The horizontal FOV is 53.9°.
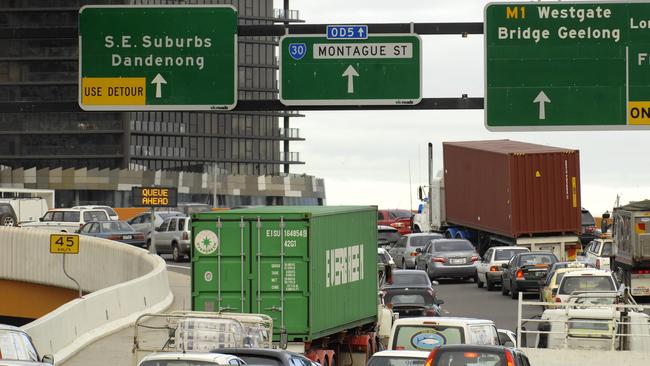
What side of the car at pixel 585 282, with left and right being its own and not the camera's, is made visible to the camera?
back

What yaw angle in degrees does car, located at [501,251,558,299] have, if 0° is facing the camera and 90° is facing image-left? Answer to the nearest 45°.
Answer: approximately 135°

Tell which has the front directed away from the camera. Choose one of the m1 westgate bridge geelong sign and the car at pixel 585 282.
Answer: the car

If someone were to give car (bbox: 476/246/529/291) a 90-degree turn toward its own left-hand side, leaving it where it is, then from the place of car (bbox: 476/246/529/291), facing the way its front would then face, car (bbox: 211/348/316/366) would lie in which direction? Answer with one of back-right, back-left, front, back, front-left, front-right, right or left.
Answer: front-left

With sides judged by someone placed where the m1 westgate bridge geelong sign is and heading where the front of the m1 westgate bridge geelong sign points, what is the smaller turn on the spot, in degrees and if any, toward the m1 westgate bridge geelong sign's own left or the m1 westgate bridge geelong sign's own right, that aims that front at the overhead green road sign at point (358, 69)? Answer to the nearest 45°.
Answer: approximately 90° to the m1 westgate bridge geelong sign's own right

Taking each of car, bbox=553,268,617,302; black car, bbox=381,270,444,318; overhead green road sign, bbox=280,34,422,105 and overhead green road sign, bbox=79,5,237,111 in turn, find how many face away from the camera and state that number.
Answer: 2

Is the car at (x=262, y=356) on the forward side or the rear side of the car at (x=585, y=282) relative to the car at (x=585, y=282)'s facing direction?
on the rear side

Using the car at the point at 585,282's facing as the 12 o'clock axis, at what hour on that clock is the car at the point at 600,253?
the car at the point at 600,253 is roughly at 12 o'clock from the car at the point at 585,282.

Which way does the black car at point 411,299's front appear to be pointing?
away from the camera
